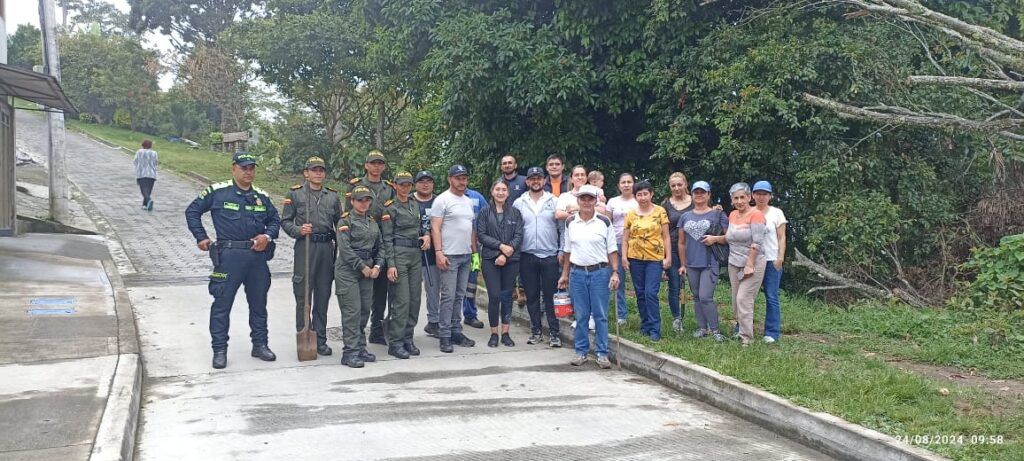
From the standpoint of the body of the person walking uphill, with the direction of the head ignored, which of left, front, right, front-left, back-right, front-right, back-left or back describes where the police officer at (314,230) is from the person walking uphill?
back

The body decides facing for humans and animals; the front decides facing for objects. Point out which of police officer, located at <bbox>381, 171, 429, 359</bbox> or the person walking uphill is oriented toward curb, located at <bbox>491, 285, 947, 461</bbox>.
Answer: the police officer

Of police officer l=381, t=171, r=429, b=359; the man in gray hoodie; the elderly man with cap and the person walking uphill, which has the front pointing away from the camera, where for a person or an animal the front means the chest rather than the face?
the person walking uphill

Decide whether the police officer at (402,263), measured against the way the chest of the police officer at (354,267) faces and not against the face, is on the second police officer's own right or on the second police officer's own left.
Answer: on the second police officer's own left

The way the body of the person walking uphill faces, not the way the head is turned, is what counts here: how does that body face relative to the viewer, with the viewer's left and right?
facing away from the viewer

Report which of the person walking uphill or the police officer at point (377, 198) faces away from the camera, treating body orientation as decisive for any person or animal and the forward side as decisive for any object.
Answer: the person walking uphill

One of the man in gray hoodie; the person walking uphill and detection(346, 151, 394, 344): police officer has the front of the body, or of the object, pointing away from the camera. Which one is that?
the person walking uphill

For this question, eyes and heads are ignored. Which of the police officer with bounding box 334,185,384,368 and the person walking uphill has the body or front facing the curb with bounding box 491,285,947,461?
the police officer

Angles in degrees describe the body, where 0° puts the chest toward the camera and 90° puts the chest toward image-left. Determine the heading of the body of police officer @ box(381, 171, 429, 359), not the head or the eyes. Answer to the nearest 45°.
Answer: approximately 315°

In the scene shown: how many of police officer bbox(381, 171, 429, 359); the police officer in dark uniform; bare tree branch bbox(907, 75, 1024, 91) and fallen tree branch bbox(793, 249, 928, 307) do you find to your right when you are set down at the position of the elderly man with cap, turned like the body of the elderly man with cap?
2
